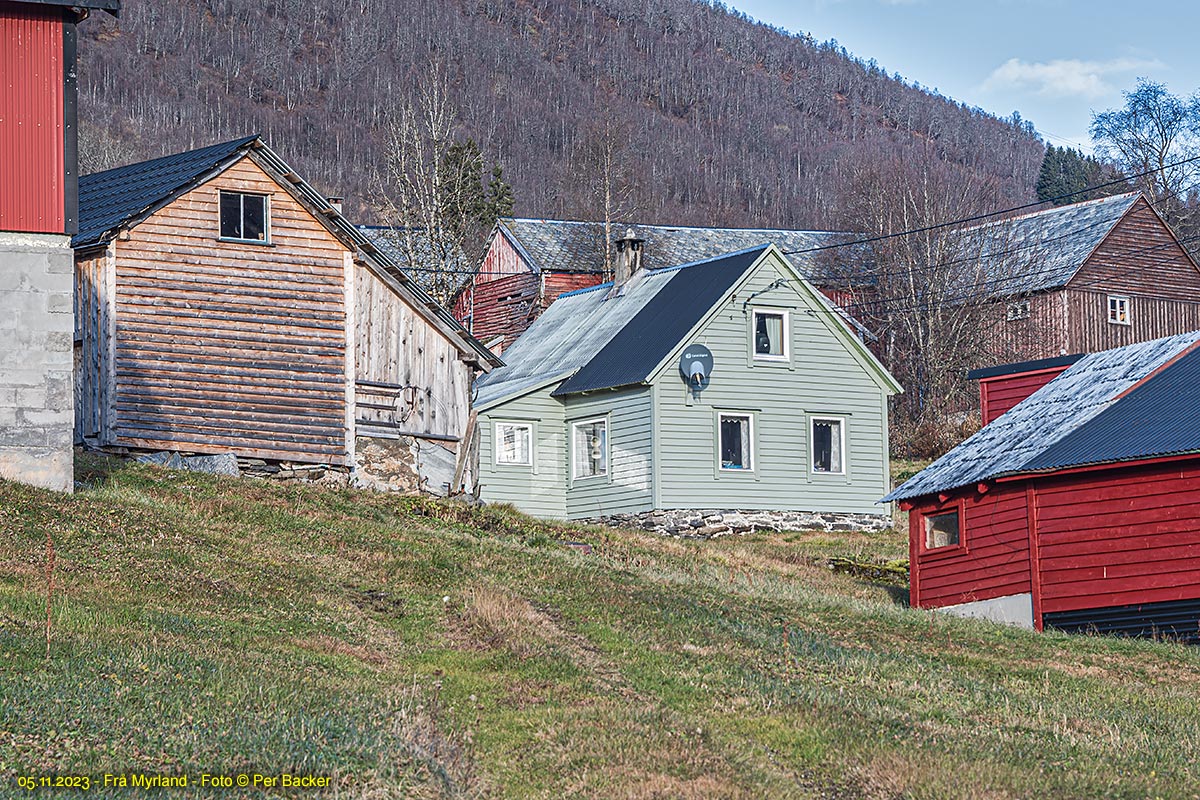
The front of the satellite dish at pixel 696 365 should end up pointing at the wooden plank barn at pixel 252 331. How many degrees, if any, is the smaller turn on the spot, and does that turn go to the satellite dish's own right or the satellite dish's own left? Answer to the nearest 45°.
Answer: approximately 45° to the satellite dish's own right

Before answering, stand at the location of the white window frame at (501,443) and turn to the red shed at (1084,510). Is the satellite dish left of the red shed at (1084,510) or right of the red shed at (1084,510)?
left

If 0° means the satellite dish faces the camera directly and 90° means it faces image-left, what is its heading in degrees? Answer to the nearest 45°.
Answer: approximately 0°

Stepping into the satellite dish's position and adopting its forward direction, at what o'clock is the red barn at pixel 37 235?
The red barn is roughly at 1 o'clock from the satellite dish.

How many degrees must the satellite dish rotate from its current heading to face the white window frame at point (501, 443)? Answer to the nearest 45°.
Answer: approximately 90° to its right

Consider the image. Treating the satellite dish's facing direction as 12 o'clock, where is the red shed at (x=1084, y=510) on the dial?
The red shed is roughly at 11 o'clock from the satellite dish.
